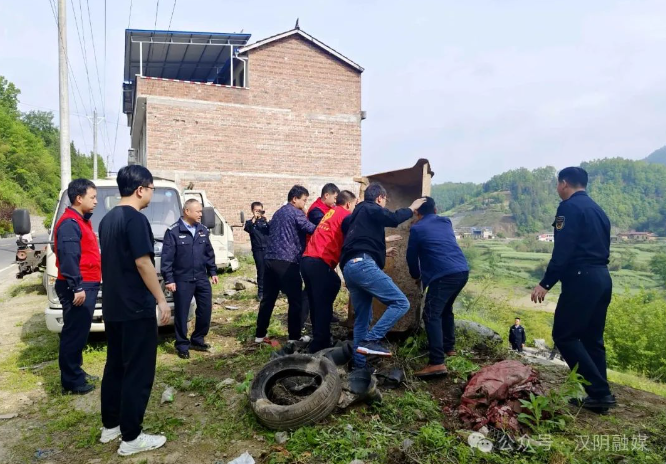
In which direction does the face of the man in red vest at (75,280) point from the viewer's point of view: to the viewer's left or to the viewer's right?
to the viewer's right

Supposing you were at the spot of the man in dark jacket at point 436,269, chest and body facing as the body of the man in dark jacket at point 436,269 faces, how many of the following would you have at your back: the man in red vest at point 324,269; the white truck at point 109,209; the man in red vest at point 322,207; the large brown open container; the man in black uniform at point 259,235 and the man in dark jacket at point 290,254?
0

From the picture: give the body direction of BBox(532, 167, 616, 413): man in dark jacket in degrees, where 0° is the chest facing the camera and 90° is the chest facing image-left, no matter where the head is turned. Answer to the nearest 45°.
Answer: approximately 135°

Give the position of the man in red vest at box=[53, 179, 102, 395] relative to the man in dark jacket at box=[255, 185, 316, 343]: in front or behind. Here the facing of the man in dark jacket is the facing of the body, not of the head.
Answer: behind

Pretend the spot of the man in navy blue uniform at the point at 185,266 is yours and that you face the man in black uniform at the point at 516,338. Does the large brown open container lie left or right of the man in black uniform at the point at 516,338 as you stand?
right

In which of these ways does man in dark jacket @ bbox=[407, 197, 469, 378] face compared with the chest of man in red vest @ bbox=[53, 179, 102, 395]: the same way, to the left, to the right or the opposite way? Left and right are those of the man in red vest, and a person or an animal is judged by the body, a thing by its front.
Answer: to the left

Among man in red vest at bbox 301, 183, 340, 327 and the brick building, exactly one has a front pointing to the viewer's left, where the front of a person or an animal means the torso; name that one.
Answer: the brick building

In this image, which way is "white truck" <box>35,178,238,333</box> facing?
toward the camera

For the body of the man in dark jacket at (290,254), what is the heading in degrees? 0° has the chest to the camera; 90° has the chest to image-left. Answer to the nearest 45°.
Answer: approximately 225°

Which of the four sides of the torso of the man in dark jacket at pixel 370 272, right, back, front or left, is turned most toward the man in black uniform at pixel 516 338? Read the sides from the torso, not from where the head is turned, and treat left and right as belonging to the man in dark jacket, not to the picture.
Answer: front

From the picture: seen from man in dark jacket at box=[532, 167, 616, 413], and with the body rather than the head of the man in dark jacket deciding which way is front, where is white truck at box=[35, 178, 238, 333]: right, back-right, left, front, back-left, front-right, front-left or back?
front-left

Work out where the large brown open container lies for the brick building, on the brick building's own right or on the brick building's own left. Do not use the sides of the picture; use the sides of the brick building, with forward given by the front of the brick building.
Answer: on the brick building's own left

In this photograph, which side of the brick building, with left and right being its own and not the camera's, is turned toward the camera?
left

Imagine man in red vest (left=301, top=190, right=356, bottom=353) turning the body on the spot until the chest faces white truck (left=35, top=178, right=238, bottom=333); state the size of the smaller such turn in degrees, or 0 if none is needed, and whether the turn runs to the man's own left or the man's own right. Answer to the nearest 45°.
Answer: approximately 90° to the man's own left

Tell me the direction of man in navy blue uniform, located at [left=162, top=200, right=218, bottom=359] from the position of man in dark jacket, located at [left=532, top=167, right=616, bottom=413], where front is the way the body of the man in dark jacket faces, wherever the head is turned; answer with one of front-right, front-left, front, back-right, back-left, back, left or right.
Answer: front-left

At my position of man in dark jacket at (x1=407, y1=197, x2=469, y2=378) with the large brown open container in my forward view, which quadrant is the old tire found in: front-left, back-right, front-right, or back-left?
back-left
